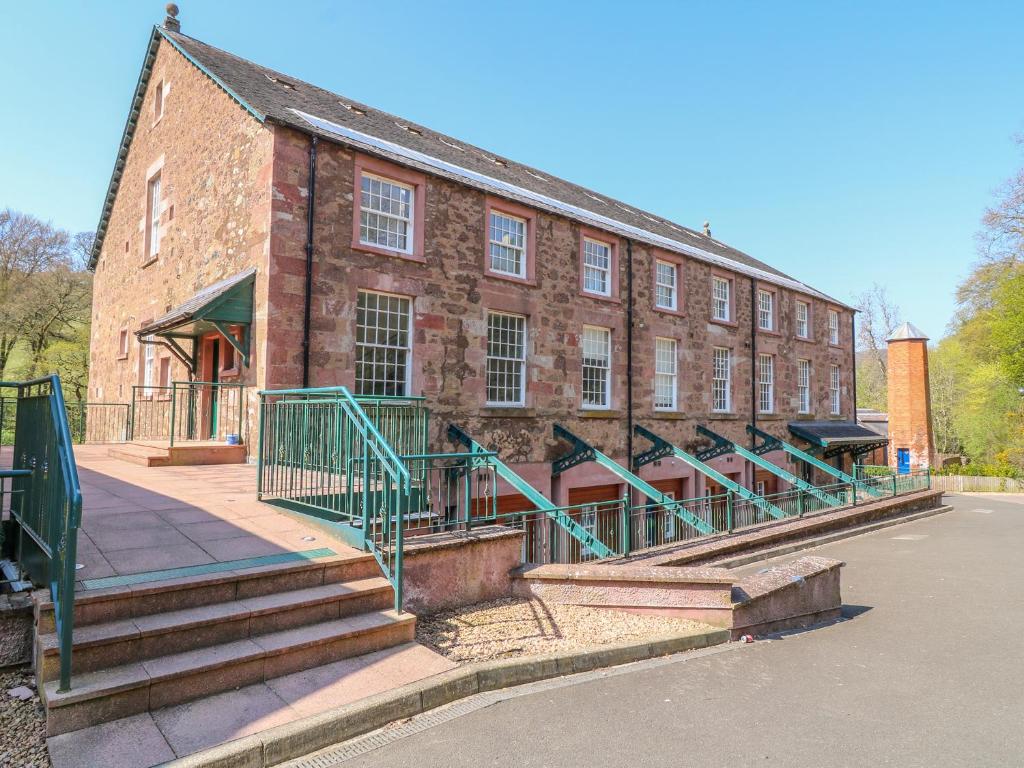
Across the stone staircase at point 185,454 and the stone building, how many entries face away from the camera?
0

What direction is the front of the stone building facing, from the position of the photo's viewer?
facing the viewer and to the right of the viewer

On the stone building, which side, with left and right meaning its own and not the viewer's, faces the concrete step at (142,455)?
right

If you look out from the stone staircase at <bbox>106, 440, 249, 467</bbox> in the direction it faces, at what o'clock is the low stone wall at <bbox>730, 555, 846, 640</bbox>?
The low stone wall is roughly at 9 o'clock from the stone staircase.

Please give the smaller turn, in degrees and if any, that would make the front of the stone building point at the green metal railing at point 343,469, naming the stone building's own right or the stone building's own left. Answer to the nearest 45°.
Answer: approximately 45° to the stone building's own right

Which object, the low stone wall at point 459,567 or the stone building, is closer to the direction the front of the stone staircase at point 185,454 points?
the low stone wall

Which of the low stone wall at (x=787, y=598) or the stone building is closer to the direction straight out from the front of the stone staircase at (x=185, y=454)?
the low stone wall

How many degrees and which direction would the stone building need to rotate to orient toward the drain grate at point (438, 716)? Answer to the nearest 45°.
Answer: approximately 45° to its right

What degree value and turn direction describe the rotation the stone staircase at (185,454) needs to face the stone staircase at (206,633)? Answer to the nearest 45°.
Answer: approximately 45° to its left

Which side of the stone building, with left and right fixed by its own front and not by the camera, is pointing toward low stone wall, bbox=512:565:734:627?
front

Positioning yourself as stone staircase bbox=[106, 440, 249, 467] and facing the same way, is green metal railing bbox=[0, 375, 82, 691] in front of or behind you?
in front

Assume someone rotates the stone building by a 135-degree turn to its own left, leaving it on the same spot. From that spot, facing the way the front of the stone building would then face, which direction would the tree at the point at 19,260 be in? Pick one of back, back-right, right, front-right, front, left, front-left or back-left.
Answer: front-left

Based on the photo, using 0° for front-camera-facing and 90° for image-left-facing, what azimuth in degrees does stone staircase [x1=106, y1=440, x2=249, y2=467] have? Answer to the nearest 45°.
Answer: approximately 45°

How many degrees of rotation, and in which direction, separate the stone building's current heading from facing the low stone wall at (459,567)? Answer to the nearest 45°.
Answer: approximately 45° to its right
